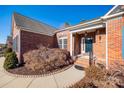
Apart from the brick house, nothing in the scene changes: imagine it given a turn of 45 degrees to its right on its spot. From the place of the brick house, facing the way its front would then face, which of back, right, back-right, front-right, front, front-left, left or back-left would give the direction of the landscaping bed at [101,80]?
left

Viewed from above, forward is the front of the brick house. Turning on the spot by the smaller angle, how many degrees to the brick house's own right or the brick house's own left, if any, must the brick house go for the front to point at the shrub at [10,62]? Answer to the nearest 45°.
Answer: approximately 45° to the brick house's own right

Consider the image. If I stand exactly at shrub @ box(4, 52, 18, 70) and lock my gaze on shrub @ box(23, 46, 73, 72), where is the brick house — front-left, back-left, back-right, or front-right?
front-left

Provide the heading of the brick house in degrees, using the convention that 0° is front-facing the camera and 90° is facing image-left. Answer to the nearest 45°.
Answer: approximately 45°
